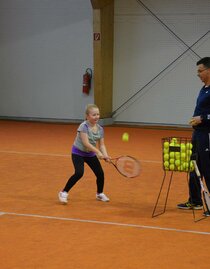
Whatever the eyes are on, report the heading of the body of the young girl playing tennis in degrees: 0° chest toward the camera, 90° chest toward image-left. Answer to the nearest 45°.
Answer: approximately 315°
